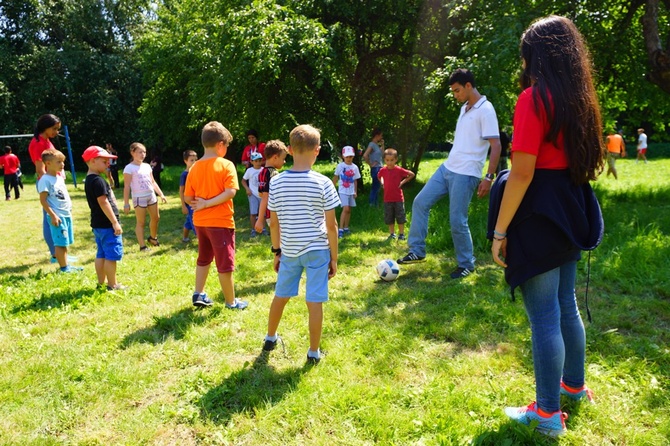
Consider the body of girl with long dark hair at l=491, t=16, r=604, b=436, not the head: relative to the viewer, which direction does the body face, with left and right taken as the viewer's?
facing away from the viewer and to the left of the viewer

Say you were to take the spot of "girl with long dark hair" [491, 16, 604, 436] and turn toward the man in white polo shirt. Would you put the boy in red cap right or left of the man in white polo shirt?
left

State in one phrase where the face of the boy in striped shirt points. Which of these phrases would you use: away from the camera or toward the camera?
away from the camera

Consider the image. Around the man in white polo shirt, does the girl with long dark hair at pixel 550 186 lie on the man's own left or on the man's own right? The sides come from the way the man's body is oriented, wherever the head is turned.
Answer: on the man's own left

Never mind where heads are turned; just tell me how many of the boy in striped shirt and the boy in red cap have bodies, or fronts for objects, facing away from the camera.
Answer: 1

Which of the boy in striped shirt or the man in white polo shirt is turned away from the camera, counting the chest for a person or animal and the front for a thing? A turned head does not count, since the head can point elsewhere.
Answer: the boy in striped shirt

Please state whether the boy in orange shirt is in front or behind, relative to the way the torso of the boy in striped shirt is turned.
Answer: in front

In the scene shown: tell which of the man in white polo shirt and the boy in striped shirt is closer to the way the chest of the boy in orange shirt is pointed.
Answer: the man in white polo shirt

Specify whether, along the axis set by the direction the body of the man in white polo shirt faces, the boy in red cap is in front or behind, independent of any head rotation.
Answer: in front

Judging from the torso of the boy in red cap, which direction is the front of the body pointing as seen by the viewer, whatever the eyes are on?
to the viewer's right

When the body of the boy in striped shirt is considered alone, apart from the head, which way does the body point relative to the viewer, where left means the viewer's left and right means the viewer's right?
facing away from the viewer

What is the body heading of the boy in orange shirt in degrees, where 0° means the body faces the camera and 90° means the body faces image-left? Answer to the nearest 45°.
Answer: approximately 225°

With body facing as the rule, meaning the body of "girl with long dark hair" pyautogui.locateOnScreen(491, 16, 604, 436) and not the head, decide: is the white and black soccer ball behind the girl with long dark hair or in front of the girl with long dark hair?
in front
